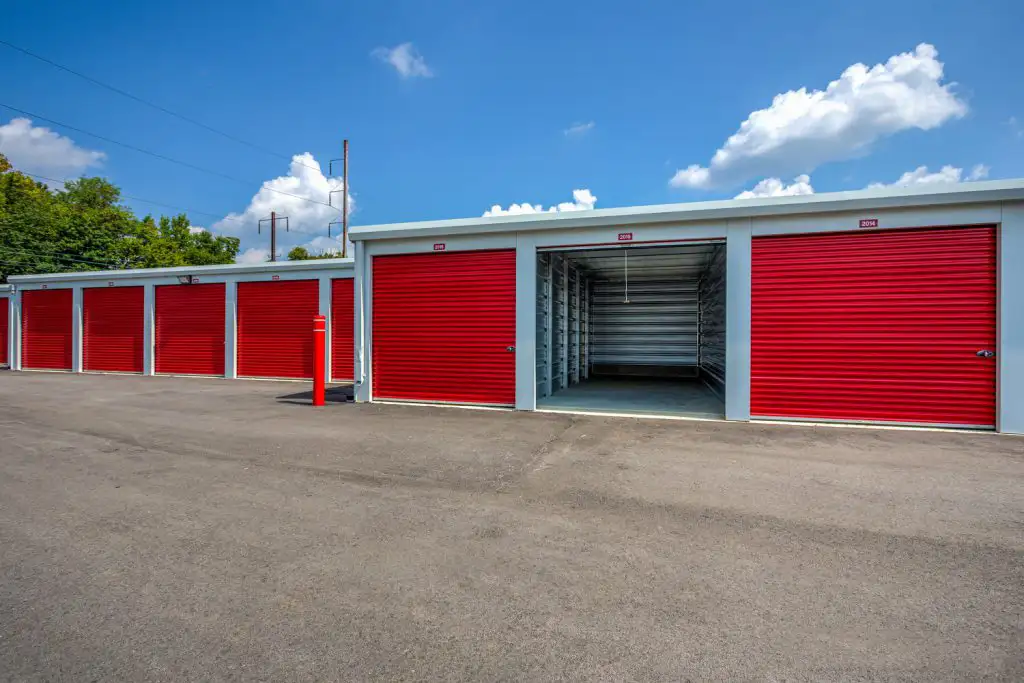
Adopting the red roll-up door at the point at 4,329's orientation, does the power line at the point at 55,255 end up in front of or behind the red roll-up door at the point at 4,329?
behind

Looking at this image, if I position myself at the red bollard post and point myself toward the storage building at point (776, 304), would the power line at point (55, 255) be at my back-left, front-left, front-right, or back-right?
back-left

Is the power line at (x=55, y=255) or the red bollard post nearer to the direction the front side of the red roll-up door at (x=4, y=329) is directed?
the red bollard post

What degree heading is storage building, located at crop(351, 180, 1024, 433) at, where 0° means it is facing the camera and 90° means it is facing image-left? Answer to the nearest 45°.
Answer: approximately 0°

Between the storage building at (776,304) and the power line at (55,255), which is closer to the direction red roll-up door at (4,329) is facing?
the storage building

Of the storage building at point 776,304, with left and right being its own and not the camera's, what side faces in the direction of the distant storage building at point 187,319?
right

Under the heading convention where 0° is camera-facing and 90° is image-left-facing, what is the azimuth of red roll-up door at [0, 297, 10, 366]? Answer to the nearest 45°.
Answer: approximately 0°

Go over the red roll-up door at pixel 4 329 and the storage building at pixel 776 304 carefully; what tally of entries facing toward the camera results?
2

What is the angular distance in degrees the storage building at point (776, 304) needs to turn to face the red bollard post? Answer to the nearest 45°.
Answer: approximately 90° to its right
